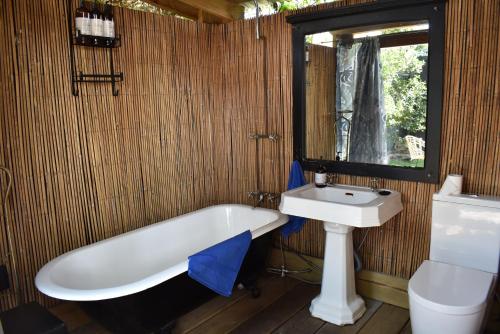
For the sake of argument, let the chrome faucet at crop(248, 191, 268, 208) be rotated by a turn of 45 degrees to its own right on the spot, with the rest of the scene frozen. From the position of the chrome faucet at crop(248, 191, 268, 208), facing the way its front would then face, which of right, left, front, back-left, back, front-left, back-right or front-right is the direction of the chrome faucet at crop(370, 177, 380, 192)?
back-left

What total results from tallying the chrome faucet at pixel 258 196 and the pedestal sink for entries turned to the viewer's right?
0

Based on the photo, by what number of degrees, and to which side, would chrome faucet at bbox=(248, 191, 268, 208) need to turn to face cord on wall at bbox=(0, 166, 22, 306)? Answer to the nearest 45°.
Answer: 0° — it already faces it

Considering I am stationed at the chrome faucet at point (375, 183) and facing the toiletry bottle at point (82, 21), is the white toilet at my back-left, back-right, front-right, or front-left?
back-left

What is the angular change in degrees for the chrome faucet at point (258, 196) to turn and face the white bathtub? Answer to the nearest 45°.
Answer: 0° — it already faces it

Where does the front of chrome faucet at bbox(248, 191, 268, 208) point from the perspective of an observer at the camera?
facing the viewer and to the left of the viewer

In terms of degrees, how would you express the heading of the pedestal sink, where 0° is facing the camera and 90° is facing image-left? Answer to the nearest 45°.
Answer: approximately 45°

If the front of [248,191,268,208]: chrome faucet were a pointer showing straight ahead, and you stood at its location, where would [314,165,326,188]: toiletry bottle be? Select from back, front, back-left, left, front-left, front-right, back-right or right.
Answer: left

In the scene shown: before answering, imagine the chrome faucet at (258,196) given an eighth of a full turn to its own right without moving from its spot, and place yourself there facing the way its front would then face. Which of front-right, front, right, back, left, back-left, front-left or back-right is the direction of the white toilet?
back-left
